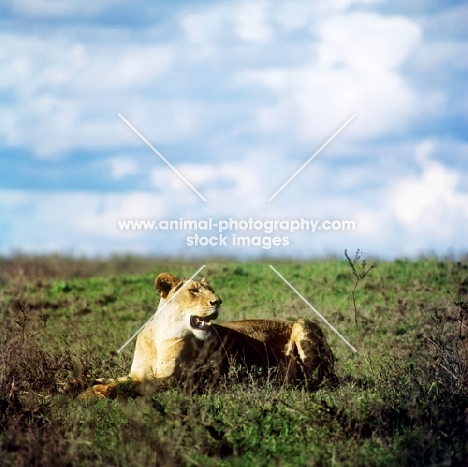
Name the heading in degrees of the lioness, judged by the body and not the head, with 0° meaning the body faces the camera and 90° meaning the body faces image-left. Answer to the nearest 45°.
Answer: approximately 45°
